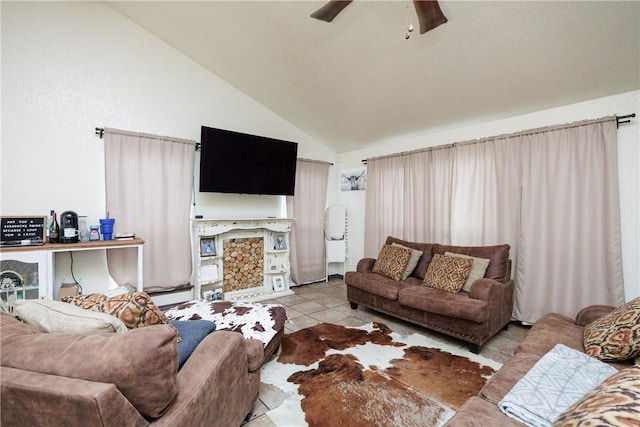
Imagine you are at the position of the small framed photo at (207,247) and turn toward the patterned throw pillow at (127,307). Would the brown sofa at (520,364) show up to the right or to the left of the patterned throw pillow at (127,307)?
left

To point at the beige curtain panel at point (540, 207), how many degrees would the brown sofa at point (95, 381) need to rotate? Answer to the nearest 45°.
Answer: approximately 45° to its right

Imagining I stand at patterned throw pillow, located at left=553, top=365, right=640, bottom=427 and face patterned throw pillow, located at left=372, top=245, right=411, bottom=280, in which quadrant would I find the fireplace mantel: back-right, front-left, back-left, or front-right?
front-left

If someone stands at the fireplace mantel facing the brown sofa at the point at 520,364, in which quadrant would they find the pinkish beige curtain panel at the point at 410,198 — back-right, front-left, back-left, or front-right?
front-left

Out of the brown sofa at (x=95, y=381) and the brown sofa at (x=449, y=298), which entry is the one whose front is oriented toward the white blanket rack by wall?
the brown sofa at (x=95, y=381)

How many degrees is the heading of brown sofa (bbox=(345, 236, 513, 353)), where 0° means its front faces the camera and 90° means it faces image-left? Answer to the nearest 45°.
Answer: approximately 45°

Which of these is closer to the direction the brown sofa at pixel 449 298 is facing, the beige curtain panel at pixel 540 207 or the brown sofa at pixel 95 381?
the brown sofa

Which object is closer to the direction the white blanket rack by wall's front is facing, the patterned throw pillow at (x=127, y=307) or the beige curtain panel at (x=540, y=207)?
the patterned throw pillow

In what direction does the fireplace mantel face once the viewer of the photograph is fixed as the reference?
facing the viewer and to the right of the viewer

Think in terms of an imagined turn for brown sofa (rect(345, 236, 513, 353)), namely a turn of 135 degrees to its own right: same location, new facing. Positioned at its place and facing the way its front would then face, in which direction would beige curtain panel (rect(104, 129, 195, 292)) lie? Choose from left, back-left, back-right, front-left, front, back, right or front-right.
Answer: left

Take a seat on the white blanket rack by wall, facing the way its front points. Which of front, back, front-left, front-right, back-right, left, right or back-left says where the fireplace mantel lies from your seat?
front-right

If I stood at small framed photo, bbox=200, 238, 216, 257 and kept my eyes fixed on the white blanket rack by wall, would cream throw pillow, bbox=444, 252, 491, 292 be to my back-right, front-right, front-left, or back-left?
front-right

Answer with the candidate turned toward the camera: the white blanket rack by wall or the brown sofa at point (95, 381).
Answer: the white blanket rack by wall

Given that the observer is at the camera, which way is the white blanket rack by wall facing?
facing the viewer

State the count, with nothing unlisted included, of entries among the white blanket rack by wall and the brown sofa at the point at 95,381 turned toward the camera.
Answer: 1

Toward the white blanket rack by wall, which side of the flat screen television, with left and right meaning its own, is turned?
left

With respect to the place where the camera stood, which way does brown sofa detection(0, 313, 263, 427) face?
facing away from the viewer and to the right of the viewer

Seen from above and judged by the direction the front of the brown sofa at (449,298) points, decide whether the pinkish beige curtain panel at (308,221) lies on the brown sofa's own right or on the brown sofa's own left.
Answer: on the brown sofa's own right

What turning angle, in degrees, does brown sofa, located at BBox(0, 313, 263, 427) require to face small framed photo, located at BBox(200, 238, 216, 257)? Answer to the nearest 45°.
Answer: approximately 45° to its left
